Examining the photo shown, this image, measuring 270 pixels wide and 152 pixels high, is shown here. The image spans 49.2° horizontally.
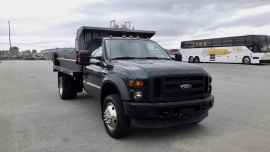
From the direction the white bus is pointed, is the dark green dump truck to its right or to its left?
on its right

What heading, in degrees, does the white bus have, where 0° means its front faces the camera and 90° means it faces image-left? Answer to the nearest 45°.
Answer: approximately 315°

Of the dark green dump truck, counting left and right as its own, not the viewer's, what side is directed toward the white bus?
left

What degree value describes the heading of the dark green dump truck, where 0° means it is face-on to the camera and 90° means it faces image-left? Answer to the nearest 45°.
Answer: approximately 315°
